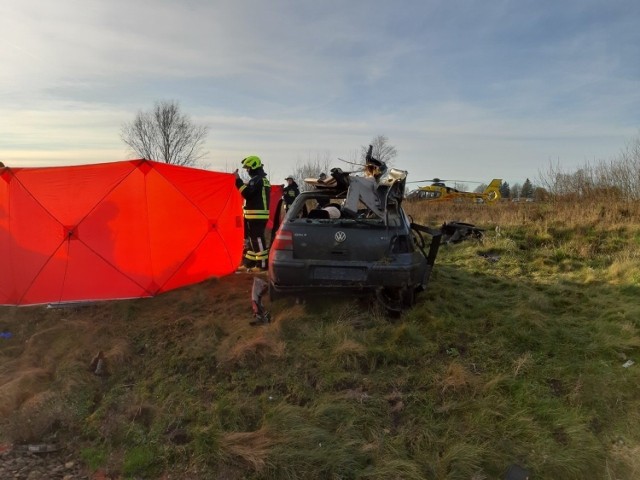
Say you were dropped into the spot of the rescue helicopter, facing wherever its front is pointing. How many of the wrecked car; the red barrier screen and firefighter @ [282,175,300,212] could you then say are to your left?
3

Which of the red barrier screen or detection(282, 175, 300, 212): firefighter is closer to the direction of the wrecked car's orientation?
the firefighter

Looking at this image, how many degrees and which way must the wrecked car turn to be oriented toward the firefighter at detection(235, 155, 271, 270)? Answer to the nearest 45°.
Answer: approximately 45° to its left

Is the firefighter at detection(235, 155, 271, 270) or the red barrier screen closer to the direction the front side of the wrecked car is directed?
the firefighter

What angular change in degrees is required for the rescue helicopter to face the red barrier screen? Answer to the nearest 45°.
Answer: approximately 90° to its left

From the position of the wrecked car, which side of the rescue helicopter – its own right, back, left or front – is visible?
left

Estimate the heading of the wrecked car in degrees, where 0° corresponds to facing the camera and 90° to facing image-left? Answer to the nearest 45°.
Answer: approximately 180°

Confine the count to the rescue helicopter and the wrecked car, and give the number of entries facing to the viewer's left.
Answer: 1

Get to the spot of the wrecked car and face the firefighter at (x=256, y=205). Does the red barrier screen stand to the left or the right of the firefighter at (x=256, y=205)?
left

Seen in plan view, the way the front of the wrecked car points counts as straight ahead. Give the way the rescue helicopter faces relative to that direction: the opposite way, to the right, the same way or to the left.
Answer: to the left

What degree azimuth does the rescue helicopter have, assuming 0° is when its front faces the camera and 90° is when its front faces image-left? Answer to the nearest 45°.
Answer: approximately 90°

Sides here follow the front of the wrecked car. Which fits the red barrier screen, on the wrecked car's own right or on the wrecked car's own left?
on the wrecked car's own left

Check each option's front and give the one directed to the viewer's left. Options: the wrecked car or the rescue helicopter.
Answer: the rescue helicopter

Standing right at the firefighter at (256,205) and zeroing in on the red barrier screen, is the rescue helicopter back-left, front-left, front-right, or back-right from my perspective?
back-right

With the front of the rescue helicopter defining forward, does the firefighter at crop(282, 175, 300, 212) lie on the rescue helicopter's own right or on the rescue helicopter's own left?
on the rescue helicopter's own left
